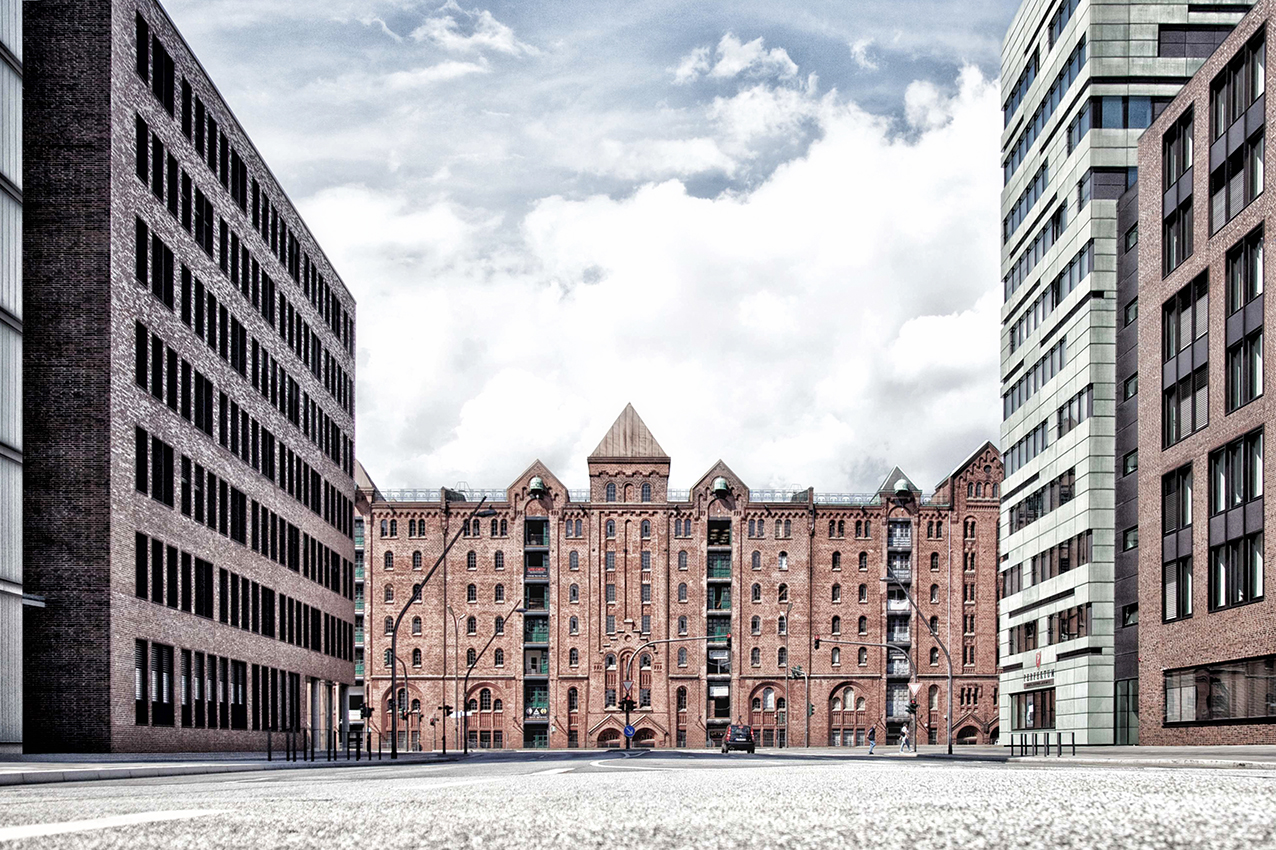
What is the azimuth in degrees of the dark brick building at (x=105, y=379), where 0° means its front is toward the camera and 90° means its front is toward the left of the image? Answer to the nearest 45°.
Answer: approximately 270°

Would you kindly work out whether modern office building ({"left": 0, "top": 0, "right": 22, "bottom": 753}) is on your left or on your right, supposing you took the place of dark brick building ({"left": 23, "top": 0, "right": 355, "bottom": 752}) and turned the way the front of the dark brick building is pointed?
on your right

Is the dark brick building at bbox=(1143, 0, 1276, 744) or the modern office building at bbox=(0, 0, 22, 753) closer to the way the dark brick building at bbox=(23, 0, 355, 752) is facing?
the dark brick building
